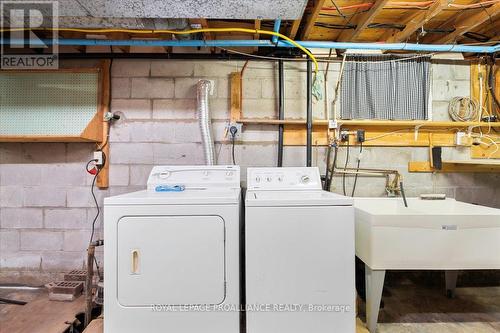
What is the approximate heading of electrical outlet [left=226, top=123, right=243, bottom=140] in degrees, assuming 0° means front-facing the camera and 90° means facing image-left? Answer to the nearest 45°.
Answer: approximately 0°

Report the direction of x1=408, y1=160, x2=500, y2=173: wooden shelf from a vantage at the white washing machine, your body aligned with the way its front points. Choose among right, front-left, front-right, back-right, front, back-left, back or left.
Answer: back-left

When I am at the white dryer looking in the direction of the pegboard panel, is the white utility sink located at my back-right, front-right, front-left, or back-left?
back-right

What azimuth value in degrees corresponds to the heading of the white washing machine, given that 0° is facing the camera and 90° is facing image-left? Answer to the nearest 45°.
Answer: approximately 0°
